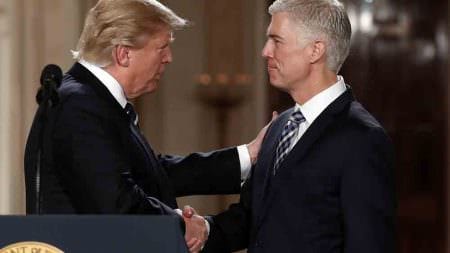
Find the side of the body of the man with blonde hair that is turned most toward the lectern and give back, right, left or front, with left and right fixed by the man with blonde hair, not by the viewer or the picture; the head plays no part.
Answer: right

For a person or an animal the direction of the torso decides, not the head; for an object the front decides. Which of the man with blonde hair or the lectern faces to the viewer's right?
the man with blonde hair

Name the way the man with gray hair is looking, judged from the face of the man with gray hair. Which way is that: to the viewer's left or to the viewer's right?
to the viewer's left

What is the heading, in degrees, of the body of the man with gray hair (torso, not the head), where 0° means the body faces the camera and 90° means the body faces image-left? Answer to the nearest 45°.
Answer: approximately 45°

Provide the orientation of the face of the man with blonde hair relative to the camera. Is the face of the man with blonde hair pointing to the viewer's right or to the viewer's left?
to the viewer's right

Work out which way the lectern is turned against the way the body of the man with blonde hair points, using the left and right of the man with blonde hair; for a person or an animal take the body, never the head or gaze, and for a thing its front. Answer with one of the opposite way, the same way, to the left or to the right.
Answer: to the right

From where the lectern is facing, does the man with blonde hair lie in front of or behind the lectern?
behind

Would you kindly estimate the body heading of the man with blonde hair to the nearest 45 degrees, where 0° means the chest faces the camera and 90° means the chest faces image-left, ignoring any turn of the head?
approximately 270°

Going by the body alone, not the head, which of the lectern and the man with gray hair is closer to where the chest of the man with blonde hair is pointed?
the man with gray hair
